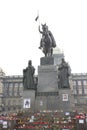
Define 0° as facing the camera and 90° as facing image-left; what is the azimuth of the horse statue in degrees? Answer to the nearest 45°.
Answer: approximately 0°
